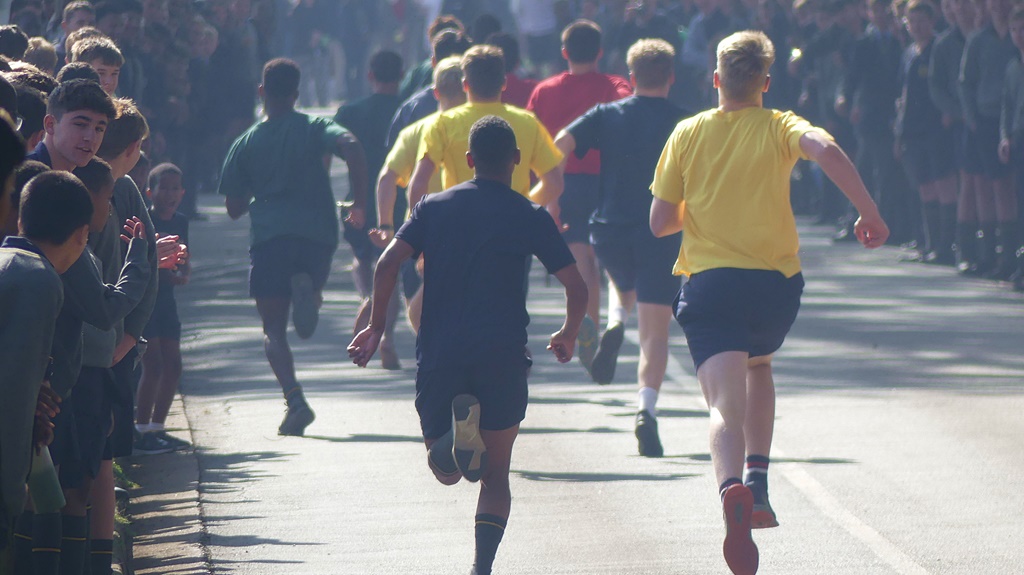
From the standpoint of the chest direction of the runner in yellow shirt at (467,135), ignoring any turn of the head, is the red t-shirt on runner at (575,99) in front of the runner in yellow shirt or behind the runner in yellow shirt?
in front

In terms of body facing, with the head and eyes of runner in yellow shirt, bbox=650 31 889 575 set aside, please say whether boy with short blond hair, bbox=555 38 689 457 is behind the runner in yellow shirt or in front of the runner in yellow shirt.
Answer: in front

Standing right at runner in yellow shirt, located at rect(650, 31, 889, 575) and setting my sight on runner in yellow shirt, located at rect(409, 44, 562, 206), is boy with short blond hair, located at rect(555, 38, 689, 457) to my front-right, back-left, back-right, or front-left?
front-right

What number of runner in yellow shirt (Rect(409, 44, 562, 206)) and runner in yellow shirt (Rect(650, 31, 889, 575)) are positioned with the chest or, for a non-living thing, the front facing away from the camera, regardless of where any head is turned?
2

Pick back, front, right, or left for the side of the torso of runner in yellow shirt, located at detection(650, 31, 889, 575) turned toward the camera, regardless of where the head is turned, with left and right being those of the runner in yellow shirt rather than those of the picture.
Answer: back

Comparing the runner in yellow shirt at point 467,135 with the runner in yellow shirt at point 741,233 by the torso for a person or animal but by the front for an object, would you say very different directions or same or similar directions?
same or similar directions

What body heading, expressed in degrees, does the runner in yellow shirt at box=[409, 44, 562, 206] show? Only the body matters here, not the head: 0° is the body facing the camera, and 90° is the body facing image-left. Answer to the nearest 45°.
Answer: approximately 180°

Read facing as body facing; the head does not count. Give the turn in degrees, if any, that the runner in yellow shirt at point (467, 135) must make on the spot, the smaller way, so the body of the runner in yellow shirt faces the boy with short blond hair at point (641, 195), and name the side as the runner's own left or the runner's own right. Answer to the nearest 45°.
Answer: approximately 90° to the runner's own right

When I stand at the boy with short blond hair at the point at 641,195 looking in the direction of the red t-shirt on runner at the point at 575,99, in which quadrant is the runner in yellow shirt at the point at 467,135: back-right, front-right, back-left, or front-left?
front-left
